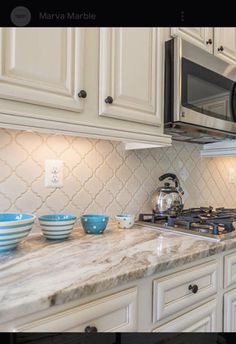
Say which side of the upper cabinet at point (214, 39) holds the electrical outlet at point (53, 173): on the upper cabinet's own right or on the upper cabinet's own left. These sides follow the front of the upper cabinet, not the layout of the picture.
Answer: on the upper cabinet's own right

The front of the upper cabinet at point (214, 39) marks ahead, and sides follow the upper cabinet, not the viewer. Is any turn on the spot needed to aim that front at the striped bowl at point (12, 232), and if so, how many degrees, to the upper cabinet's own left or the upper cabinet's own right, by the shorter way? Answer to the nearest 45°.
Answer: approximately 90° to the upper cabinet's own right

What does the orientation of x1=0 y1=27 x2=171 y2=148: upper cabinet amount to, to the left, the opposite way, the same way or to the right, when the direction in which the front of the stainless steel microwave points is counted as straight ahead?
the same way

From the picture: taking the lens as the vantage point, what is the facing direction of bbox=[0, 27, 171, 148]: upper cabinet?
facing the viewer and to the right of the viewer

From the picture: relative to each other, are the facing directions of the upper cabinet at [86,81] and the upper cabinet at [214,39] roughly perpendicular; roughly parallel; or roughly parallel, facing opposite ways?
roughly parallel

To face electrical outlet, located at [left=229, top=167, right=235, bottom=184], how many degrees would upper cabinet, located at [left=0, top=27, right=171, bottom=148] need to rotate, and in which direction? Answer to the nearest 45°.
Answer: approximately 90° to its left

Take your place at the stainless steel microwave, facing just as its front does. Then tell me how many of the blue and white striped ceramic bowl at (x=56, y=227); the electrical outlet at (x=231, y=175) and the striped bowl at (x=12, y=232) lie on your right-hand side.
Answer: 2

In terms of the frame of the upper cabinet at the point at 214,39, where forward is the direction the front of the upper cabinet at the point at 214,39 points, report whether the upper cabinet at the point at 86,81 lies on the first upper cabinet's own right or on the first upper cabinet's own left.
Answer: on the first upper cabinet's own right

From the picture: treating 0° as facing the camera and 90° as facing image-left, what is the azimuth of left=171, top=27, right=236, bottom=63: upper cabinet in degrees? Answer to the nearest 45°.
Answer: approximately 315°
